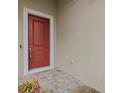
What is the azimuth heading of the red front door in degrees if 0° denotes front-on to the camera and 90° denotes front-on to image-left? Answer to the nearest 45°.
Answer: approximately 315°
